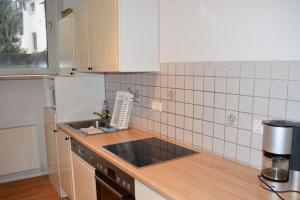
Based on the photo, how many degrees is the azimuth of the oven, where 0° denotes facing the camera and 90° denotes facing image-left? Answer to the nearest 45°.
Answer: approximately 45°

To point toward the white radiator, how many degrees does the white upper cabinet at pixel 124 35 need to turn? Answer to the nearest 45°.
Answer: approximately 90° to its right

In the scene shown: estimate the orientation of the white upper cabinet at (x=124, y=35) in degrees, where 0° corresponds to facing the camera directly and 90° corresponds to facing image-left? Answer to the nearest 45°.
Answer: approximately 45°

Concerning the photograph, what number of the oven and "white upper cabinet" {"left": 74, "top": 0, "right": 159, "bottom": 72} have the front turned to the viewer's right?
0

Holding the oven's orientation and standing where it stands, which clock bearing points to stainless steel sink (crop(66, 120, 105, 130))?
The stainless steel sink is roughly at 4 o'clock from the oven.
